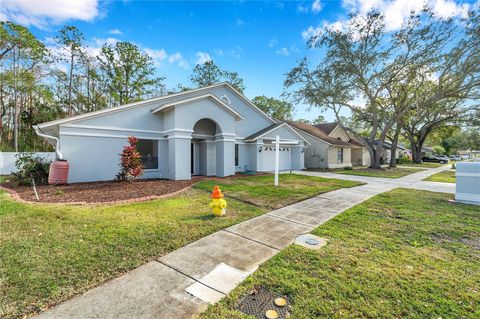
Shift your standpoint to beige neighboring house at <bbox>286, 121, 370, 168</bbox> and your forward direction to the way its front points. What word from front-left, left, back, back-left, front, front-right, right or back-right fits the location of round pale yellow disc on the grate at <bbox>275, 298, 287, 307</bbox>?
front-right

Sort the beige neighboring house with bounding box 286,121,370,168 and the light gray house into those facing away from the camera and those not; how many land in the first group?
0

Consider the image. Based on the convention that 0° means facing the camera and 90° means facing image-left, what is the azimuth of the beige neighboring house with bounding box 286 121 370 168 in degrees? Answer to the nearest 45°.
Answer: approximately 315°

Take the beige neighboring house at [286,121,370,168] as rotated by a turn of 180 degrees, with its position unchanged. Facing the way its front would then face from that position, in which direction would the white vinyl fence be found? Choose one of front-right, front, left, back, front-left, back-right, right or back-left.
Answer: left

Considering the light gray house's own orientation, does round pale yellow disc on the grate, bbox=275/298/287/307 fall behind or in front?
in front

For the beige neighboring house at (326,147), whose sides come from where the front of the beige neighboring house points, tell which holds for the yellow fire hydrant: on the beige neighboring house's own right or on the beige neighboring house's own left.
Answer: on the beige neighboring house's own right

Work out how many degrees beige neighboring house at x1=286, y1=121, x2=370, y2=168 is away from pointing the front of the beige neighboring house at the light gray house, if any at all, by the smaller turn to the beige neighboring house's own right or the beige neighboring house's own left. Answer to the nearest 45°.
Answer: approximately 90° to the beige neighboring house's own right

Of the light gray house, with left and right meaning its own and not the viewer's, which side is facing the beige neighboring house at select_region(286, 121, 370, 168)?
left

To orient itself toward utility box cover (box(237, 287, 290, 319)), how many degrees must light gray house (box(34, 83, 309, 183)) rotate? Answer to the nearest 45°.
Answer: approximately 45° to its right

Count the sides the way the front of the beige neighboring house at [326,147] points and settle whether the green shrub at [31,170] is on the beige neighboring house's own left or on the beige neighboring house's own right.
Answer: on the beige neighboring house's own right

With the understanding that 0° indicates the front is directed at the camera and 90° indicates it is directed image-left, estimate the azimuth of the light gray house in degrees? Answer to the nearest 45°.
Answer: approximately 315°

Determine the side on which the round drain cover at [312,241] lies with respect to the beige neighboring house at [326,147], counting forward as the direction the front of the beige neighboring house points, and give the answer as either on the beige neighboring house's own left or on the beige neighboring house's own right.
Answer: on the beige neighboring house's own right
